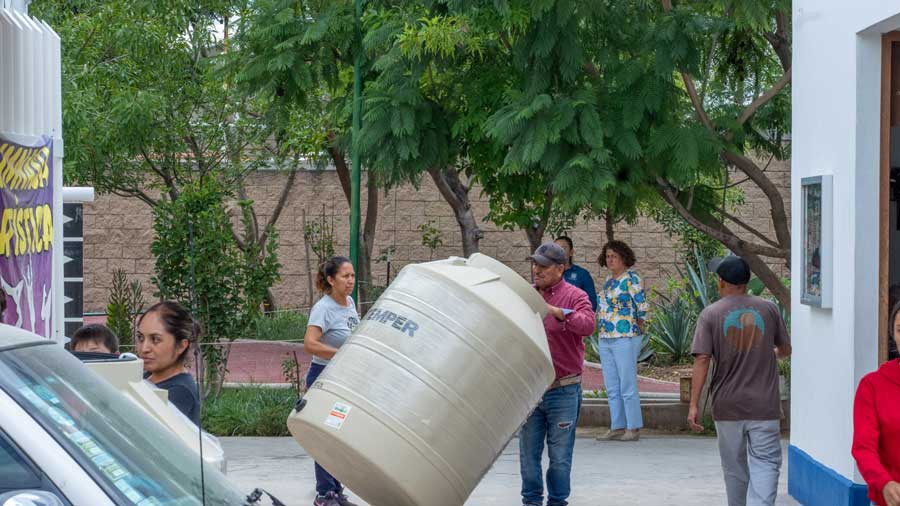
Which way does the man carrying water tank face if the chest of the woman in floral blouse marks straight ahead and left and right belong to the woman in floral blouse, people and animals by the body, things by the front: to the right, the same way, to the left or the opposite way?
the same way

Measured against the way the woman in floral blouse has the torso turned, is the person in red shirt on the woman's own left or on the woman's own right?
on the woman's own left

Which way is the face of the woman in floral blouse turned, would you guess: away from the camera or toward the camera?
toward the camera

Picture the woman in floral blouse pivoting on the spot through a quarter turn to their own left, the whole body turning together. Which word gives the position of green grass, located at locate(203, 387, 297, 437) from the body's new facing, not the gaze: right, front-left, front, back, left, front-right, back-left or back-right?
back-right

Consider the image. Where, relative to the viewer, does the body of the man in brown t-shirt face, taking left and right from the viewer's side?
facing away from the viewer

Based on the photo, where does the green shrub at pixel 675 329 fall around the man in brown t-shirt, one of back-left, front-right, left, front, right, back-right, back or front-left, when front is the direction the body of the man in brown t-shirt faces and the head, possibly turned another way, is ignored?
front

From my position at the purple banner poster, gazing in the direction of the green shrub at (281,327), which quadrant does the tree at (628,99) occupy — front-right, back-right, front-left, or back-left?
front-right

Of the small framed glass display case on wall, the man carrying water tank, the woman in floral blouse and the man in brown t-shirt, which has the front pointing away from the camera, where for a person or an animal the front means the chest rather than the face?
the man in brown t-shirt

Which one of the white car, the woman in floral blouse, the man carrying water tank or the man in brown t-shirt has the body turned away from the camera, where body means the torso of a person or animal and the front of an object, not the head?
the man in brown t-shirt

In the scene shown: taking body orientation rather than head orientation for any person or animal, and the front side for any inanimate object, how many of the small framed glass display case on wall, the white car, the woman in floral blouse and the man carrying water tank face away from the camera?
0
